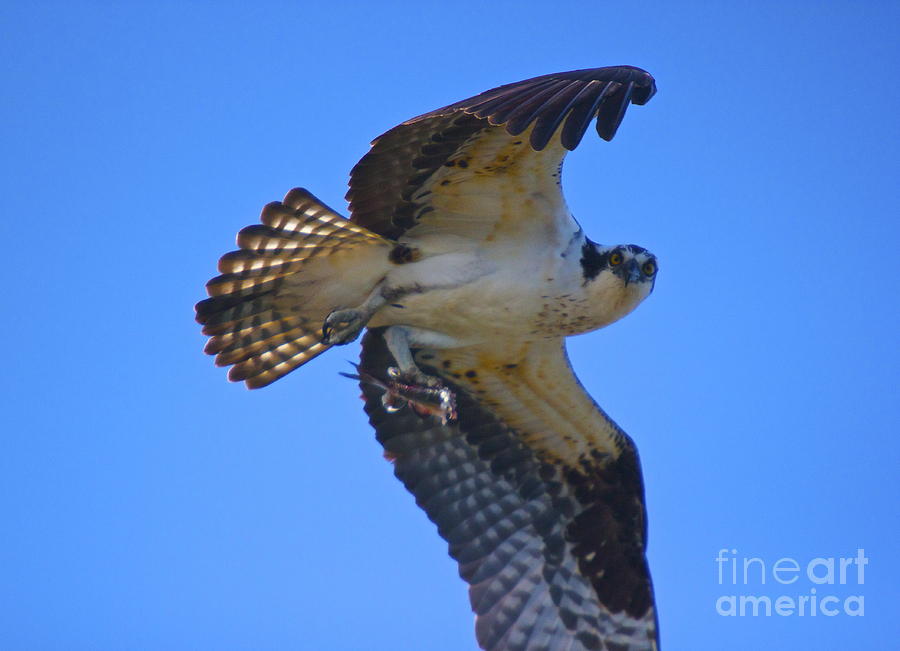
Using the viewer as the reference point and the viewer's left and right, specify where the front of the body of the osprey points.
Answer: facing to the right of the viewer
